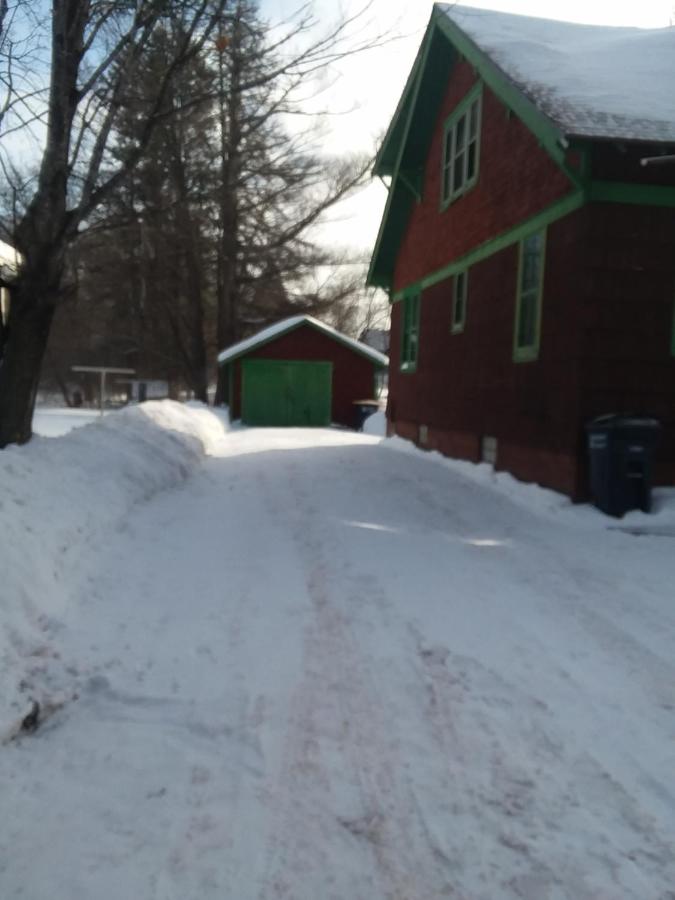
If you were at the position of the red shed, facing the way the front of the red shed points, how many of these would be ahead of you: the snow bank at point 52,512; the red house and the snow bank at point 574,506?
3

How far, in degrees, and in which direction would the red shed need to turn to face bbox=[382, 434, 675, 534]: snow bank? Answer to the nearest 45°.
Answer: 0° — it already faces it

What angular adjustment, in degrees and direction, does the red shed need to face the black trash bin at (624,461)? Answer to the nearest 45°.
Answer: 0° — it already faces it

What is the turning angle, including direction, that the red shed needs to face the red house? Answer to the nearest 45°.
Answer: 0° — it already faces it

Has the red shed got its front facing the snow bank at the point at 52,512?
yes

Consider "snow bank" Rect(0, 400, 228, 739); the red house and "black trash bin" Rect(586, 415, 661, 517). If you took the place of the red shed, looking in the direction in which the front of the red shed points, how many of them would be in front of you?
3

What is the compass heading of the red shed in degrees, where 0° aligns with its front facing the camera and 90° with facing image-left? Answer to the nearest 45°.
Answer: approximately 0°

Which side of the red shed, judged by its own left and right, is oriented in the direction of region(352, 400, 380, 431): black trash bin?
left

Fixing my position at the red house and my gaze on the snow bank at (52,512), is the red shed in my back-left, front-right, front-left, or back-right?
back-right

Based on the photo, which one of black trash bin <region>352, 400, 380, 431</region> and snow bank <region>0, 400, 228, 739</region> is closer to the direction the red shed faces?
the snow bank
